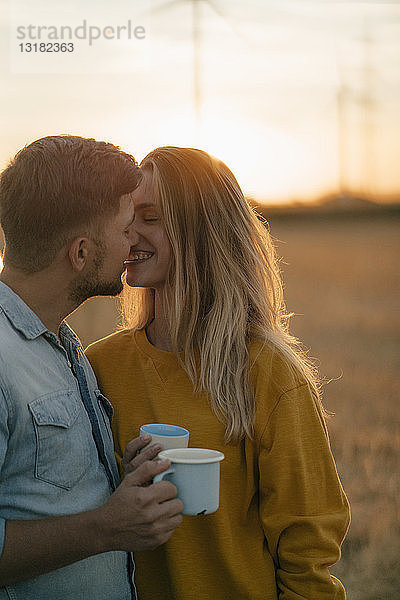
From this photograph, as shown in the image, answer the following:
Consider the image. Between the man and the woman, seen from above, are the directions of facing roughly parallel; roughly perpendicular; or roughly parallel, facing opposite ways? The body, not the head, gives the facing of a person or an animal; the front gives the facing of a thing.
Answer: roughly perpendicular

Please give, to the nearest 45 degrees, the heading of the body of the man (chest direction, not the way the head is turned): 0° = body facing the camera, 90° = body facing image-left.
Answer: approximately 315°

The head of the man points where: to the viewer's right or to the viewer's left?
to the viewer's right

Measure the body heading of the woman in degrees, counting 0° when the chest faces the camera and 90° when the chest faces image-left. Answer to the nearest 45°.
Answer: approximately 45°
